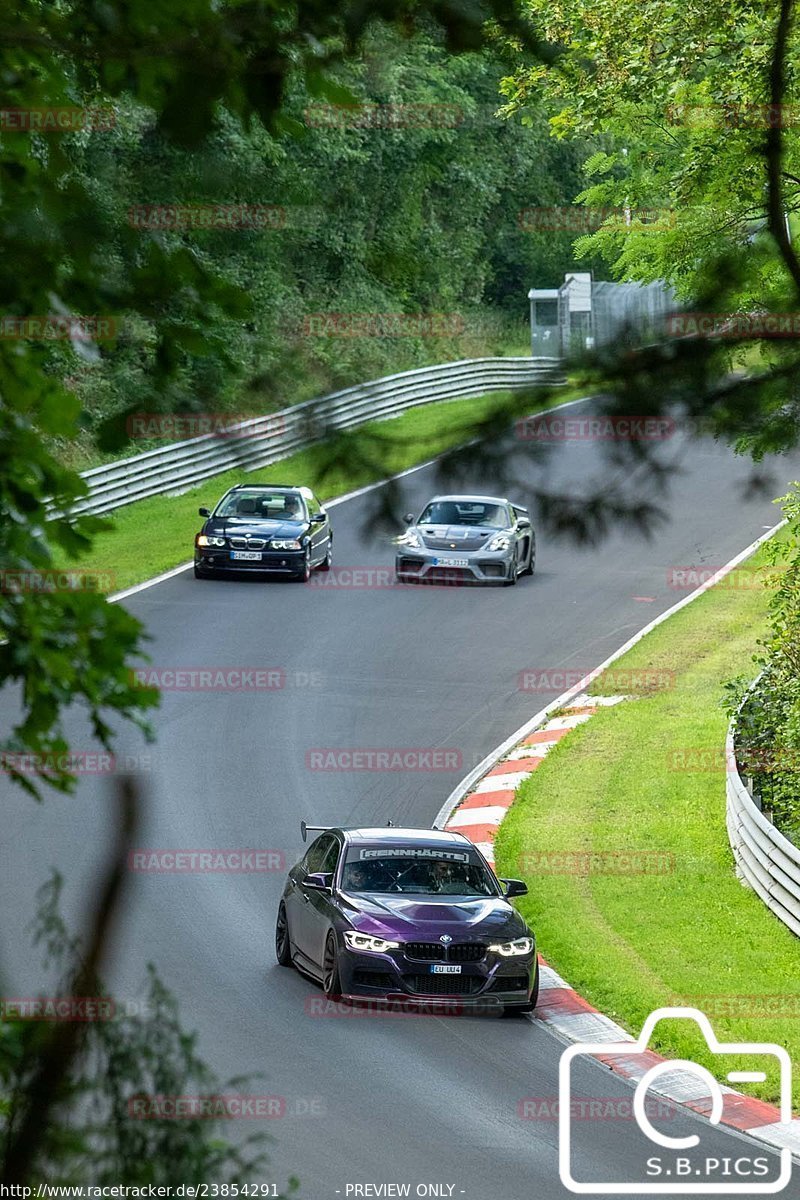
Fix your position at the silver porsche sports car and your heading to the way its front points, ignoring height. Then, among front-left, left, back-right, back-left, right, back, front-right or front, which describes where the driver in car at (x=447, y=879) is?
front

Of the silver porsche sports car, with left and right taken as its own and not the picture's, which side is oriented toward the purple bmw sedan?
front

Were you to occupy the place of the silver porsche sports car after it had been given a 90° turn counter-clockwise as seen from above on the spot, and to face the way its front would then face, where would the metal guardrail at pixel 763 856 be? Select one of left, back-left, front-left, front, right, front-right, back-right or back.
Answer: right

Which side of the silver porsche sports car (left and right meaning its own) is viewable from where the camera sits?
front

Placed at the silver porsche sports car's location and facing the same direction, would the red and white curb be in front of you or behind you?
in front
